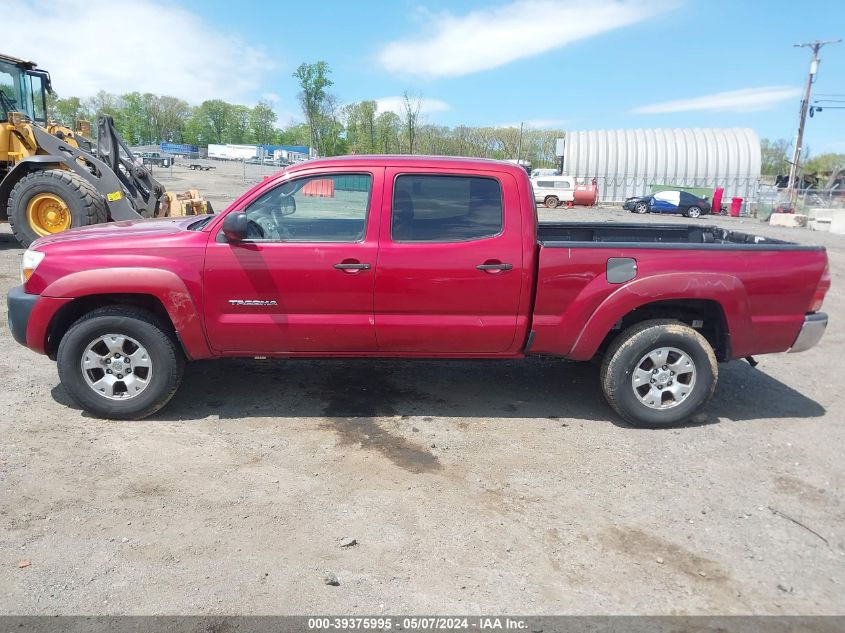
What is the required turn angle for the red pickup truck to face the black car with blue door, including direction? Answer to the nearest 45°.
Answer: approximately 135° to its right

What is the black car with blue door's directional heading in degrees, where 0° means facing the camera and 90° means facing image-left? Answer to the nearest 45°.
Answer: approximately 90°

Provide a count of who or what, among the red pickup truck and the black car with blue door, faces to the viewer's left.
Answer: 2

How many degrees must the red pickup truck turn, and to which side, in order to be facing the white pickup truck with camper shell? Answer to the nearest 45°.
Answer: approximately 90° to its right

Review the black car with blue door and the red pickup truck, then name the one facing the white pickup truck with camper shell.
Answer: the black car with blue door

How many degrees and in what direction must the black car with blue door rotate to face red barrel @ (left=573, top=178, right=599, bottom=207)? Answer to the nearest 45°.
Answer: approximately 45° to its right

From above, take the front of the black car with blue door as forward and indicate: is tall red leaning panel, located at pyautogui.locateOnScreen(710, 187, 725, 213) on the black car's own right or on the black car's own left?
on the black car's own right

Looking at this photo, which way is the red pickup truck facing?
to the viewer's left

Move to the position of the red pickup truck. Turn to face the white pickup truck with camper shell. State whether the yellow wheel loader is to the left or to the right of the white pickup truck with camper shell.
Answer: left

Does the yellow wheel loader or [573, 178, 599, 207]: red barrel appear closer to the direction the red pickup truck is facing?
the yellow wheel loader

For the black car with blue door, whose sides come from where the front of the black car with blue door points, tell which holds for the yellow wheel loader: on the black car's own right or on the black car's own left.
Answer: on the black car's own left

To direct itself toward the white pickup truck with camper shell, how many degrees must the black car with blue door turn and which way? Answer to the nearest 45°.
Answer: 0° — it already faces it
